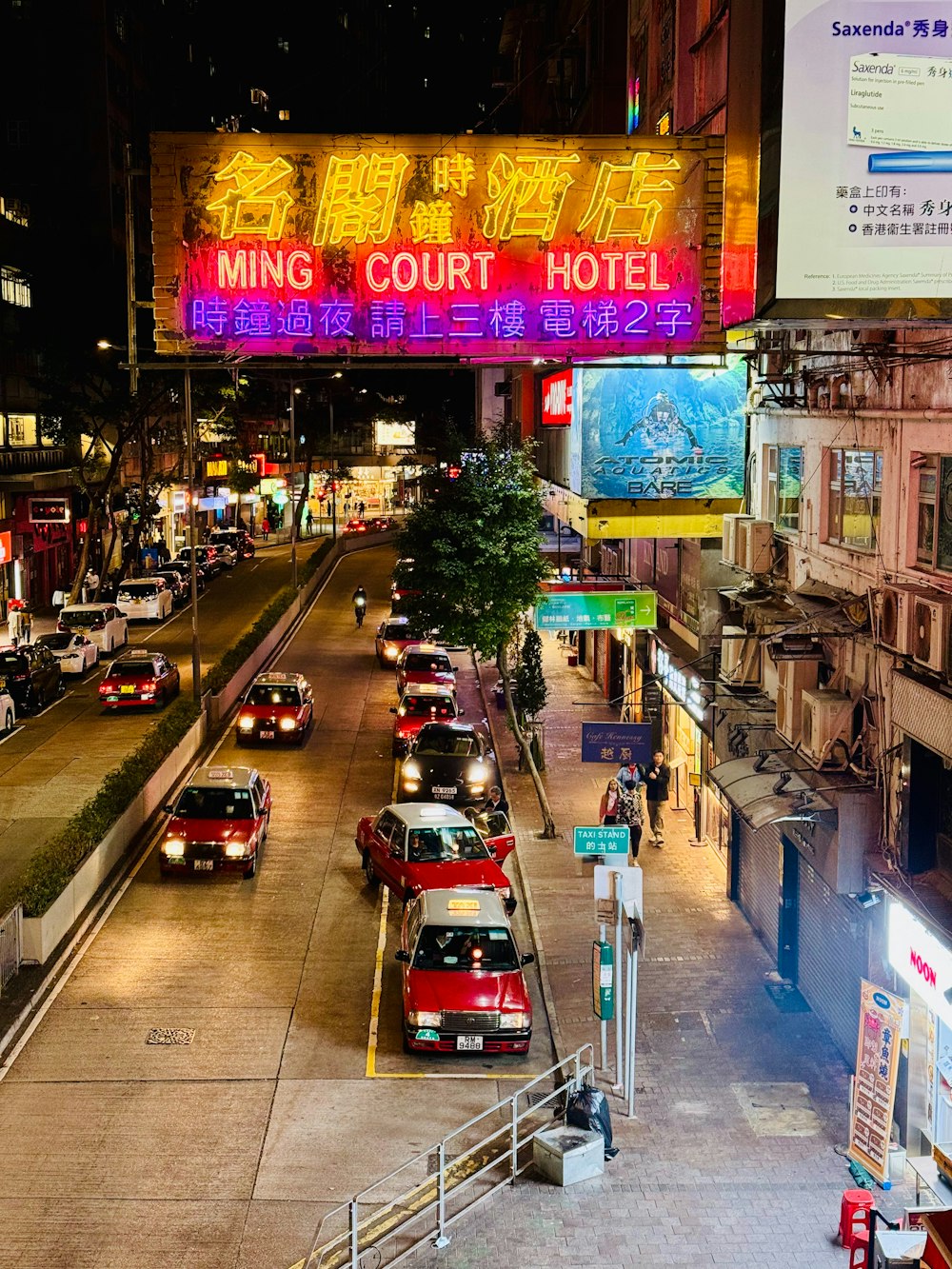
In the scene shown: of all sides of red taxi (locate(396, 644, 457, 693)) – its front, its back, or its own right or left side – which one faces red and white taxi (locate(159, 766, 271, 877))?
front

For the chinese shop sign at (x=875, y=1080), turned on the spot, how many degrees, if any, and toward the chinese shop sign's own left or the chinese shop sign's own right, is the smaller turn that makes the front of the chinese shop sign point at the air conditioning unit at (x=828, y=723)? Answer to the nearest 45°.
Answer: approximately 135° to the chinese shop sign's own right

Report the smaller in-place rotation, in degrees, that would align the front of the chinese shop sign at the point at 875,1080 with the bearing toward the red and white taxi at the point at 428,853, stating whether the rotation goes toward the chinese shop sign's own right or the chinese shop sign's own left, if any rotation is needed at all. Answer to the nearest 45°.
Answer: approximately 90° to the chinese shop sign's own right

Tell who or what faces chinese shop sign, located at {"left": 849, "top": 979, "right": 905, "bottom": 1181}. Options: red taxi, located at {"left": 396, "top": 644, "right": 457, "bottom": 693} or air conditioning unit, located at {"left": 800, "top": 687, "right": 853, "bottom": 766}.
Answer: the red taxi

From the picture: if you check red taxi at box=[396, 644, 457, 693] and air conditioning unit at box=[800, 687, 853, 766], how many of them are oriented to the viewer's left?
1
